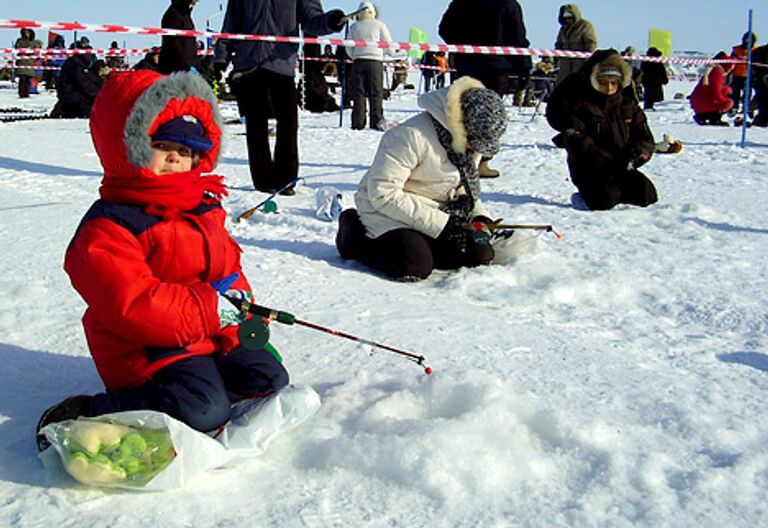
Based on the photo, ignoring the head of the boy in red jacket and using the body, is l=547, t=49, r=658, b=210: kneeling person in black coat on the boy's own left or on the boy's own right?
on the boy's own left

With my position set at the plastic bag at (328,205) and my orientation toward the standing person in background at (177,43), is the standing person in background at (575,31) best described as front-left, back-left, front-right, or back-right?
front-right

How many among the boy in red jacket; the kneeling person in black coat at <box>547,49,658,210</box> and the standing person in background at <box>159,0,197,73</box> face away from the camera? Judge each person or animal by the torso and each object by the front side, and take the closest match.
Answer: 0

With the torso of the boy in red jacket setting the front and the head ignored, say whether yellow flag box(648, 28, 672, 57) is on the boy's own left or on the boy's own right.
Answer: on the boy's own left

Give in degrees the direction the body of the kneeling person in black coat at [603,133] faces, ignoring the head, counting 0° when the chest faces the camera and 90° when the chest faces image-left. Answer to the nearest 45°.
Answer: approximately 315°

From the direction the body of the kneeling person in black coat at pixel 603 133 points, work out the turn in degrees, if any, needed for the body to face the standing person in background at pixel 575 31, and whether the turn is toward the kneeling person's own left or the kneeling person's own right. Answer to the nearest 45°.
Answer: approximately 135° to the kneeling person's own left
